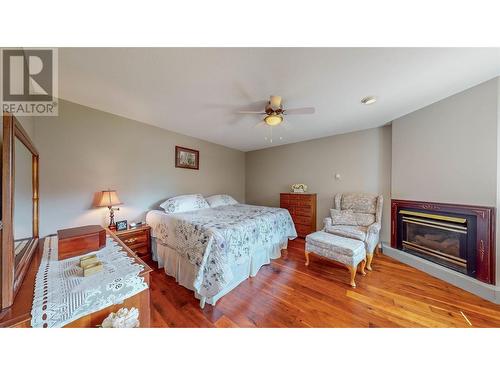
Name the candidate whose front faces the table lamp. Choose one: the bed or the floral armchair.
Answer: the floral armchair

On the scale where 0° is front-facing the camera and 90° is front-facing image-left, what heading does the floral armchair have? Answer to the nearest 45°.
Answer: approximately 45°

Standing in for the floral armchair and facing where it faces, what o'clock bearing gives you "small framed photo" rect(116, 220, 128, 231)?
The small framed photo is roughly at 12 o'clock from the floral armchair.

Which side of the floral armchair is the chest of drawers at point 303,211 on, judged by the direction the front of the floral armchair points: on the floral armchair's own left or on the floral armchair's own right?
on the floral armchair's own right

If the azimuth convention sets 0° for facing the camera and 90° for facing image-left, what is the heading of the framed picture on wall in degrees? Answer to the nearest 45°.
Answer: approximately 315°

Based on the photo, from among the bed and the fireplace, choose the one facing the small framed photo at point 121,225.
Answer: the fireplace

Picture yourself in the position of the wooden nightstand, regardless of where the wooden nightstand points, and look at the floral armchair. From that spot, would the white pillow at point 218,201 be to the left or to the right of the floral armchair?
left

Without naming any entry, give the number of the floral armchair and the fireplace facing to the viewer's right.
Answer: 0

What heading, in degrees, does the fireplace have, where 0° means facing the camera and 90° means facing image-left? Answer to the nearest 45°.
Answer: approximately 45°

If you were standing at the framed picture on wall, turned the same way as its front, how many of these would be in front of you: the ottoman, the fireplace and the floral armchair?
3

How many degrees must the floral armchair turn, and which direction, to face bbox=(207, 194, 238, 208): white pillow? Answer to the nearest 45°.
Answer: approximately 45° to its right

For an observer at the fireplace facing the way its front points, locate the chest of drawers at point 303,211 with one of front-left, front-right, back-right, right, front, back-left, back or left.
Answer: front-right

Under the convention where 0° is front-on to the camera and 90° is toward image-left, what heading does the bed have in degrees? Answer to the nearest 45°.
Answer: approximately 315°

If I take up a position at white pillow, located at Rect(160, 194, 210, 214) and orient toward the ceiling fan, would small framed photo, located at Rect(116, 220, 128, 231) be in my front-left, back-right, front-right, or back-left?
back-right
